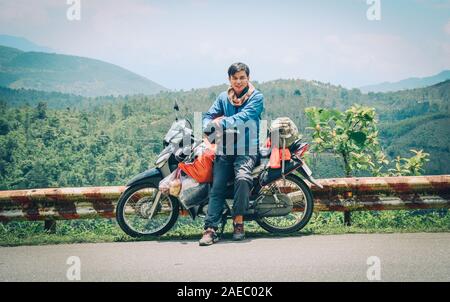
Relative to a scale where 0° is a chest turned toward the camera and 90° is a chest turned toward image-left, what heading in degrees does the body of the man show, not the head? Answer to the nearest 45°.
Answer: approximately 0°

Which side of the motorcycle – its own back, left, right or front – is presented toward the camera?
left

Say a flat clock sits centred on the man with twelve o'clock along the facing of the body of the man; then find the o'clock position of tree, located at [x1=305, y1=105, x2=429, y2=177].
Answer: The tree is roughly at 7 o'clock from the man.
